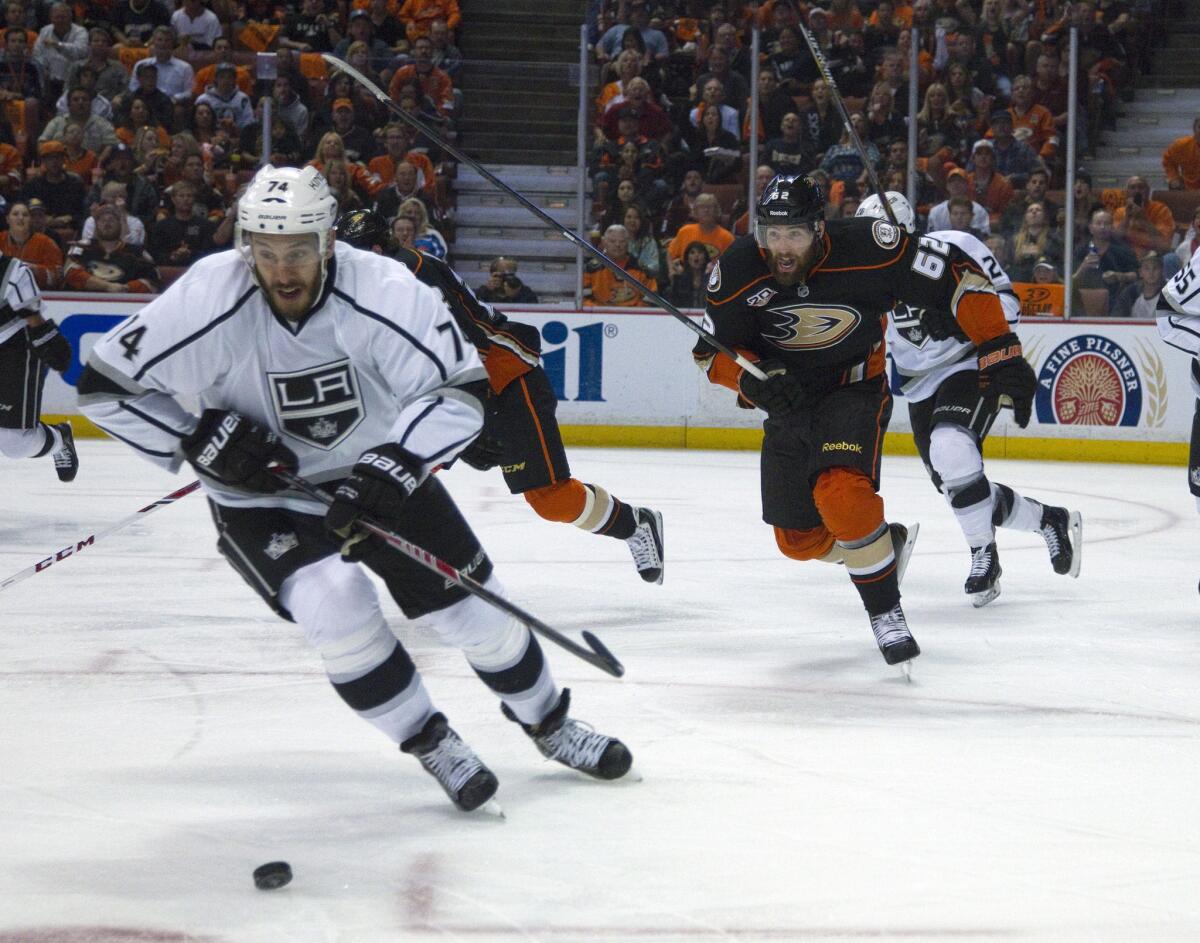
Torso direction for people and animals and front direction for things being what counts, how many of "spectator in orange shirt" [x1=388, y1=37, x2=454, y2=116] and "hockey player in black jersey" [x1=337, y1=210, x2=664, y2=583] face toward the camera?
1

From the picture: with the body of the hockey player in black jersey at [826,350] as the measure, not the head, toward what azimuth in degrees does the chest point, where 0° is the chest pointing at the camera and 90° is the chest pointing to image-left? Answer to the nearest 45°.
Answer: approximately 0°

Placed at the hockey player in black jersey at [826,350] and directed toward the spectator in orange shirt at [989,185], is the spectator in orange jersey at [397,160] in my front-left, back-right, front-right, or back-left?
front-left

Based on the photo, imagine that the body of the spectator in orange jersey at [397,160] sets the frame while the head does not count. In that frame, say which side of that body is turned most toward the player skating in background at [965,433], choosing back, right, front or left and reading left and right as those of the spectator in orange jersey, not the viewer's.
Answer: front

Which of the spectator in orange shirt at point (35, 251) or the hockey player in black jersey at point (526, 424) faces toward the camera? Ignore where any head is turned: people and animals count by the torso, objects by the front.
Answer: the spectator in orange shirt

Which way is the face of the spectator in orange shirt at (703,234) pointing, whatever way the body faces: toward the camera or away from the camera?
toward the camera

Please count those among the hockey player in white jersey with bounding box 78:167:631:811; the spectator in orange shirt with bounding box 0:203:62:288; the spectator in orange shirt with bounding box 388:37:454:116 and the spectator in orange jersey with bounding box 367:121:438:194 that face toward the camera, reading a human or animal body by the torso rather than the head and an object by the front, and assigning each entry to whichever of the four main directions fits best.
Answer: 4

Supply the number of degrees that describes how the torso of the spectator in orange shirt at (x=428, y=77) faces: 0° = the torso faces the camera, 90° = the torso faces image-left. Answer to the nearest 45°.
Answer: approximately 0°

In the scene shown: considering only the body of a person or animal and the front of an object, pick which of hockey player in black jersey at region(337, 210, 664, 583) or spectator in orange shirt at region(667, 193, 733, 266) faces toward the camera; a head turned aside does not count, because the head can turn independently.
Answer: the spectator in orange shirt

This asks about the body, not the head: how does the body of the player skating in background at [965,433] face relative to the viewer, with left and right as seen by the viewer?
facing the viewer and to the left of the viewer

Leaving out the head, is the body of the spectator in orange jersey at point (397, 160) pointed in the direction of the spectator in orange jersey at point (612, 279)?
no

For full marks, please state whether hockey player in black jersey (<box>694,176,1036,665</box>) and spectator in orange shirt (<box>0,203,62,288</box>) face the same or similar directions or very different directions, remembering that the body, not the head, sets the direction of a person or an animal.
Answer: same or similar directions

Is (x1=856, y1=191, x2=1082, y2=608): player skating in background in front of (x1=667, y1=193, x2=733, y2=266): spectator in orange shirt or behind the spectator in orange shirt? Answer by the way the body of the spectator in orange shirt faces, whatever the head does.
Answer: in front

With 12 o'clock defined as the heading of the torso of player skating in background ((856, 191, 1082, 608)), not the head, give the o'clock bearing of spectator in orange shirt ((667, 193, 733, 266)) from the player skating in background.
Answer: The spectator in orange shirt is roughly at 4 o'clock from the player skating in background.

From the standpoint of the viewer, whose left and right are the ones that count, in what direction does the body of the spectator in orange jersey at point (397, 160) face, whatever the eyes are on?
facing the viewer

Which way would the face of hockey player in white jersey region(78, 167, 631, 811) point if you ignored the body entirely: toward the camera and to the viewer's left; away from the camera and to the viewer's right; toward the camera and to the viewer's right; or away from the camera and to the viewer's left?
toward the camera and to the viewer's left

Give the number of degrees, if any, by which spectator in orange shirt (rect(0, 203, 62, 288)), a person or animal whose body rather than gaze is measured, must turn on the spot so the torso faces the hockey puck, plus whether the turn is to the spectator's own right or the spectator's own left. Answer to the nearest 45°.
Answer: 0° — they already face it

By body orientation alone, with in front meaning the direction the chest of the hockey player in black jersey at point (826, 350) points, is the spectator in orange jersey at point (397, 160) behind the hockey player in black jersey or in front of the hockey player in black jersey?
behind

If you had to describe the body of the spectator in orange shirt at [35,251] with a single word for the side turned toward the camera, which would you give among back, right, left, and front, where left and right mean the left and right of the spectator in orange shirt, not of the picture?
front

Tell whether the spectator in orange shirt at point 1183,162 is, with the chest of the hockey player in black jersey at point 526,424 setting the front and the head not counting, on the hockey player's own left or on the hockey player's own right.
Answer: on the hockey player's own right
